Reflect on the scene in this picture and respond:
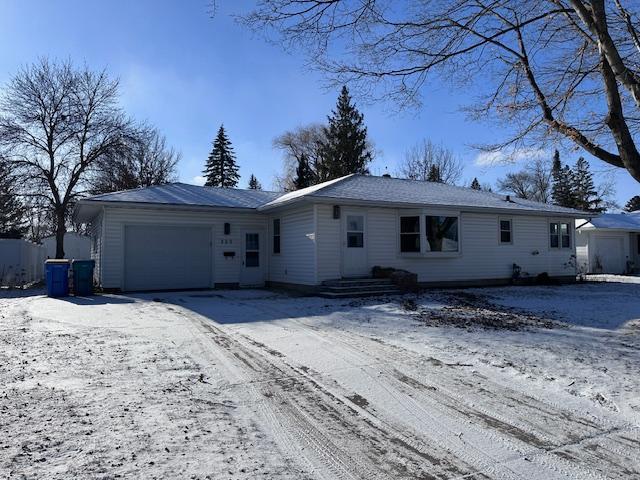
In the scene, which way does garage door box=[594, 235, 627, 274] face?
toward the camera

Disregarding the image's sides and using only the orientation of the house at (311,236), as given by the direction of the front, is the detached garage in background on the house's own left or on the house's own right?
on the house's own left

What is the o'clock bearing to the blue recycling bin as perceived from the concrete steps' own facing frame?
The blue recycling bin is roughly at 3 o'clock from the concrete steps.

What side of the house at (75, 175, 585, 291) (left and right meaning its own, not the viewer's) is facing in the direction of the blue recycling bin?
right

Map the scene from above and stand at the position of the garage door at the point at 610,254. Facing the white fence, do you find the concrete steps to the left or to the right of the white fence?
left

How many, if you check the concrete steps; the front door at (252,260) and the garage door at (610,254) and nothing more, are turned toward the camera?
3

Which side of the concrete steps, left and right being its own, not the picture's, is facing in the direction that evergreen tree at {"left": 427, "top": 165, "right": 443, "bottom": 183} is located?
back

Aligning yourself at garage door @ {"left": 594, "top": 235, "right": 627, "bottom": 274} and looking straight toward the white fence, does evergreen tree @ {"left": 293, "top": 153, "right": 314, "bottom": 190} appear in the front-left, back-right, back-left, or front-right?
front-right

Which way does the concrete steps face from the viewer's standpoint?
toward the camera

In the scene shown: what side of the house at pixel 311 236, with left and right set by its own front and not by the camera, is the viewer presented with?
front

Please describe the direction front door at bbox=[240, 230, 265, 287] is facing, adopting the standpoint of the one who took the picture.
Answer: facing the viewer

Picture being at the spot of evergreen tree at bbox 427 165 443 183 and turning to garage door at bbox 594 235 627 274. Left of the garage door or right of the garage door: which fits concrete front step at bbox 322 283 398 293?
right

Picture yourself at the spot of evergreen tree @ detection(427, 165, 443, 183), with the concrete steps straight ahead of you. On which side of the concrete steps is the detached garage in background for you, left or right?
left

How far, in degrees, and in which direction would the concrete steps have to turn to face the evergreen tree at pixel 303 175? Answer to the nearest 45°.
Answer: approximately 180°

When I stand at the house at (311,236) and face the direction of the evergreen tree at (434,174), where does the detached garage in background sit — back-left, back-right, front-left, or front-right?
front-right

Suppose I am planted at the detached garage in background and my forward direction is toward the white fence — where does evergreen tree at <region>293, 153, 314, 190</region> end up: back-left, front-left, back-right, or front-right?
front-right

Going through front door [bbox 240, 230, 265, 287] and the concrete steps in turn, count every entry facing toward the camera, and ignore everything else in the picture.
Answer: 2

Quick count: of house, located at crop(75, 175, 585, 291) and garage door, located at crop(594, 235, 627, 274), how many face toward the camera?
2
